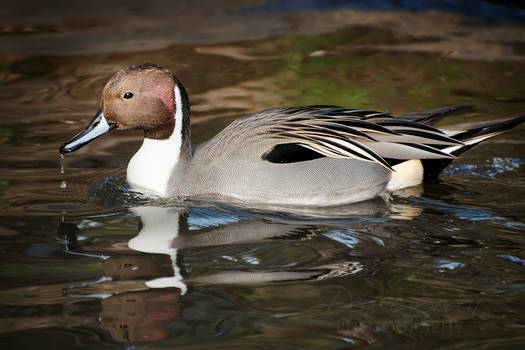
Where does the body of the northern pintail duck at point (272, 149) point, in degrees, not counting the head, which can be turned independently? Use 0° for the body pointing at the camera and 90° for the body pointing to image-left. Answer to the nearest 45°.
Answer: approximately 90°
